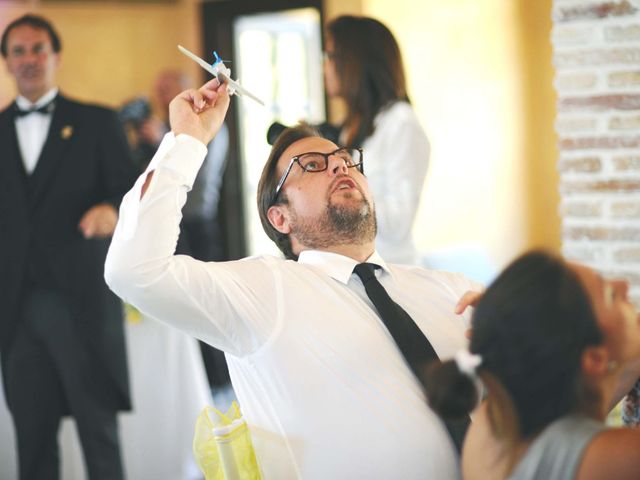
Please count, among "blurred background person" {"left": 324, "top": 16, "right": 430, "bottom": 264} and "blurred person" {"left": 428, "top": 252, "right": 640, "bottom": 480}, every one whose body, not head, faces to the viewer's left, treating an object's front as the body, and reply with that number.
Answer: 1

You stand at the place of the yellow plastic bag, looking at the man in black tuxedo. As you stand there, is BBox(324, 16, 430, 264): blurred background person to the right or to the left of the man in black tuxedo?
right

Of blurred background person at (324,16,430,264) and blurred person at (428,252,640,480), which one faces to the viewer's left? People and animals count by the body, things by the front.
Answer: blurred background person at (324,16,430,264)

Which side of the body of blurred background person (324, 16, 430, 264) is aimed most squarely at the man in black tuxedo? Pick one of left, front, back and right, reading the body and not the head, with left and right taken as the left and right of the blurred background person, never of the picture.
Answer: front

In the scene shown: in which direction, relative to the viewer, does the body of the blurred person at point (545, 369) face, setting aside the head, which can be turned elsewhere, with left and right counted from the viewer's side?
facing away from the viewer and to the right of the viewer

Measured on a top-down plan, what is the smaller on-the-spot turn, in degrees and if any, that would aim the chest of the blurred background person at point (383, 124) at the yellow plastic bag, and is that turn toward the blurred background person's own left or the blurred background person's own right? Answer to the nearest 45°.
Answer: approximately 90° to the blurred background person's own left

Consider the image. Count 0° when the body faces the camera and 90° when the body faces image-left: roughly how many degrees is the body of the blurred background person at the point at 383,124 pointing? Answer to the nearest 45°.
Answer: approximately 90°

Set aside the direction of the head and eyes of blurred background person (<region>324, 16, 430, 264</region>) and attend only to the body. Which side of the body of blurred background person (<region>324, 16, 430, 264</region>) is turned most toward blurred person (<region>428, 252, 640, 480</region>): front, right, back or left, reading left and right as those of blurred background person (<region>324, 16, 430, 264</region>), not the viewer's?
left

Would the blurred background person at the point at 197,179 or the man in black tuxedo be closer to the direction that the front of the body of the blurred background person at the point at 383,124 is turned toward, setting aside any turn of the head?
the man in black tuxedo

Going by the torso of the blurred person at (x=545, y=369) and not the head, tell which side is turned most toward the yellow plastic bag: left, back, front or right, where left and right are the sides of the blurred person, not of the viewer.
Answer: left

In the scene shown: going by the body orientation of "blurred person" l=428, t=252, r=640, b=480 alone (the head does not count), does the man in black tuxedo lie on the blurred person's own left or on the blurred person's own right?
on the blurred person's own left

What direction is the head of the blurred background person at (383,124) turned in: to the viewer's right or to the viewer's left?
to the viewer's left
